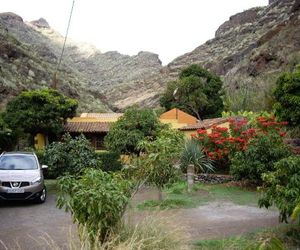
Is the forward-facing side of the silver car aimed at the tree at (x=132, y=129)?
no

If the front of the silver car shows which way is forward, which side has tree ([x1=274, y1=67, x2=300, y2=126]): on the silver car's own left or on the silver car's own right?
on the silver car's own left

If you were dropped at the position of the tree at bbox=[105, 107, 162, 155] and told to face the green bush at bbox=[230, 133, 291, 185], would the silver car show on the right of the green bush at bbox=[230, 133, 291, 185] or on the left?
right

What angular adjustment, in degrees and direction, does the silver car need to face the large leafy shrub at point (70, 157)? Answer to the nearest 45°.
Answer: approximately 135° to its left

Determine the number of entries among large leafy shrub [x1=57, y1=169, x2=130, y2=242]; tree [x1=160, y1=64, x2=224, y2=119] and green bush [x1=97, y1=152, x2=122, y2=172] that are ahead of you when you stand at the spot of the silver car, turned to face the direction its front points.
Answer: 1

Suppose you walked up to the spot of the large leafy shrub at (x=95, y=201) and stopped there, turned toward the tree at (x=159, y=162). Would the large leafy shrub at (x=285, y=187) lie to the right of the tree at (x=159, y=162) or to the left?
right

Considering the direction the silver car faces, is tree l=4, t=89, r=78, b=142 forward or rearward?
rearward

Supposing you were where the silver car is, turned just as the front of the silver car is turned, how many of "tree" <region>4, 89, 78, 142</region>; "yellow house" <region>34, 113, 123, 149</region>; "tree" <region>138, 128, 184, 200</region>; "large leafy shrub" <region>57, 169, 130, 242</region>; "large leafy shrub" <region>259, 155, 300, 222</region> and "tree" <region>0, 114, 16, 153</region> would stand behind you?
3

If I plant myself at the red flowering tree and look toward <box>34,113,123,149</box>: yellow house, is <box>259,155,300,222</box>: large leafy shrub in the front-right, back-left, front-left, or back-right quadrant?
back-left

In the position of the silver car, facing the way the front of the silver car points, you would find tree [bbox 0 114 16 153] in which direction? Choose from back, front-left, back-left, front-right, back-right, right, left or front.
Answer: back

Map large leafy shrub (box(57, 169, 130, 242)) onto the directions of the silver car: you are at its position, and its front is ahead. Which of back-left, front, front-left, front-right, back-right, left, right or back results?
front

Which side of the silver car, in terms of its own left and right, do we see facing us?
front

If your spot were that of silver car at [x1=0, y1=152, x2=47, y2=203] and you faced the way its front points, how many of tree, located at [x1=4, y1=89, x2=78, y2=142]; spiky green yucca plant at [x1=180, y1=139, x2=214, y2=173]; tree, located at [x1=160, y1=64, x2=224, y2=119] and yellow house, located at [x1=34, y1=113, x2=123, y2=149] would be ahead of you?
0

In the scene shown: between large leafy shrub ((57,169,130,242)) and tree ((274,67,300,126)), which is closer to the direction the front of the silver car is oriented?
the large leafy shrub

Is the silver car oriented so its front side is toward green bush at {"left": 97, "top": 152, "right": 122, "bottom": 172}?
no

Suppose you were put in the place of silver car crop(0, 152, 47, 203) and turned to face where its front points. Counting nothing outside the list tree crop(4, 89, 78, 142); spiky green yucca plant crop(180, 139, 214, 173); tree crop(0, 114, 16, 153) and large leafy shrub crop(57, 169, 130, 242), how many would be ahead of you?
1

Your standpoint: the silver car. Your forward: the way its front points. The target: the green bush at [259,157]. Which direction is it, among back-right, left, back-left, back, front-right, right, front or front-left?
left

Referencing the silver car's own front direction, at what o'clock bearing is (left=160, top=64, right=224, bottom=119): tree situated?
The tree is roughly at 7 o'clock from the silver car.
